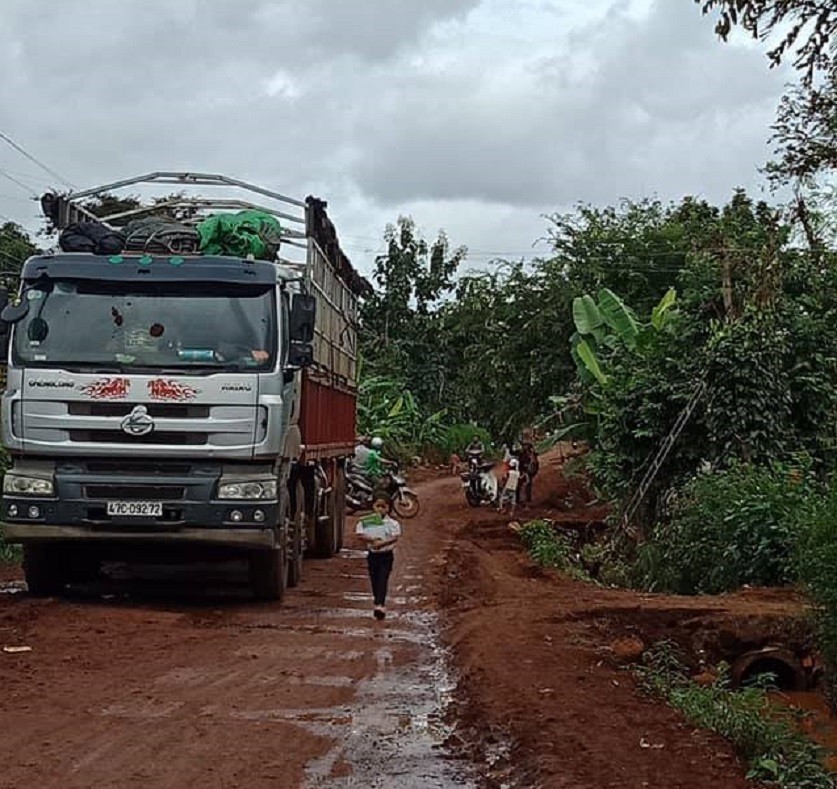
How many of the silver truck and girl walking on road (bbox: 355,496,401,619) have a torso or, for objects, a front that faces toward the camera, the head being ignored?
2

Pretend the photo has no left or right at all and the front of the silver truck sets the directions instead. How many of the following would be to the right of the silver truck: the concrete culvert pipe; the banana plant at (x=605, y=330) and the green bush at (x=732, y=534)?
0

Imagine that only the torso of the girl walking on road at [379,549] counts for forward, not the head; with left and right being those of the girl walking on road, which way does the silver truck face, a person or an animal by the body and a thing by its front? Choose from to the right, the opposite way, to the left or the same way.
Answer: the same way

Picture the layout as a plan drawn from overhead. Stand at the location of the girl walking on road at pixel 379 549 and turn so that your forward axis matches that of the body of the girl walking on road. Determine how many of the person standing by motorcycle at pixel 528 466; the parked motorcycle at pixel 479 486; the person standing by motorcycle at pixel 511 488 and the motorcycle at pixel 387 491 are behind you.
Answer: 4

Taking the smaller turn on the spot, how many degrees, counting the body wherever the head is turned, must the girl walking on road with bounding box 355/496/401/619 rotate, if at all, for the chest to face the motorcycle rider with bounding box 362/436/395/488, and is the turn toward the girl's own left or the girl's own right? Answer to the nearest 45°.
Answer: approximately 180°

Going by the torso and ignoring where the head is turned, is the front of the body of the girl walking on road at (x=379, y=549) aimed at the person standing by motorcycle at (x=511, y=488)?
no

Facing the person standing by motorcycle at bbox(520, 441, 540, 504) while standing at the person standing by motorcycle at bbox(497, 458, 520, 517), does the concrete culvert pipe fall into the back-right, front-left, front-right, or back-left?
back-right

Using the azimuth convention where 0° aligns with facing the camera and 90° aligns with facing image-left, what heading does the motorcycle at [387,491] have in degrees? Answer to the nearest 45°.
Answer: approximately 315°

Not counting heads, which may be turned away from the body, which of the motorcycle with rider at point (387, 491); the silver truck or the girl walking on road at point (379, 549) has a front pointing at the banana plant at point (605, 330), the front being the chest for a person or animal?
the motorcycle with rider

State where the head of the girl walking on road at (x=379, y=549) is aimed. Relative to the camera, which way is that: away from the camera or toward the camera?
toward the camera

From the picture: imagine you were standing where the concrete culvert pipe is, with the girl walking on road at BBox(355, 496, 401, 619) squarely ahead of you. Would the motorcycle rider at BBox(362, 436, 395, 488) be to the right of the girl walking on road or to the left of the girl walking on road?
right

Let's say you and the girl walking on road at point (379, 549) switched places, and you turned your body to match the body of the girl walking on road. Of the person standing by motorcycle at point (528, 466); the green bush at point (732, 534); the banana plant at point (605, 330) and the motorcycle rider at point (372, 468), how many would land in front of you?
0

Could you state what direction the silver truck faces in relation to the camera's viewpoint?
facing the viewer

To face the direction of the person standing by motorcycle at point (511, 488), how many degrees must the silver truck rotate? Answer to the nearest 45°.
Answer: approximately 135° to its left

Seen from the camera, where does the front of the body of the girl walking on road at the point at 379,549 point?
toward the camera

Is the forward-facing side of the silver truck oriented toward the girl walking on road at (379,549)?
no

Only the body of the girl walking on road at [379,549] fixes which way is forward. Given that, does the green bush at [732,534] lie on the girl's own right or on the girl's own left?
on the girl's own left

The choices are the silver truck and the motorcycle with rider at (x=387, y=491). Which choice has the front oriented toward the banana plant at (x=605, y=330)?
the motorcycle with rider

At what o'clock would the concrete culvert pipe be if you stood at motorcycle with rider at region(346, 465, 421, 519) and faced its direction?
The concrete culvert pipe is roughly at 1 o'clock from the motorcycle with rider.
